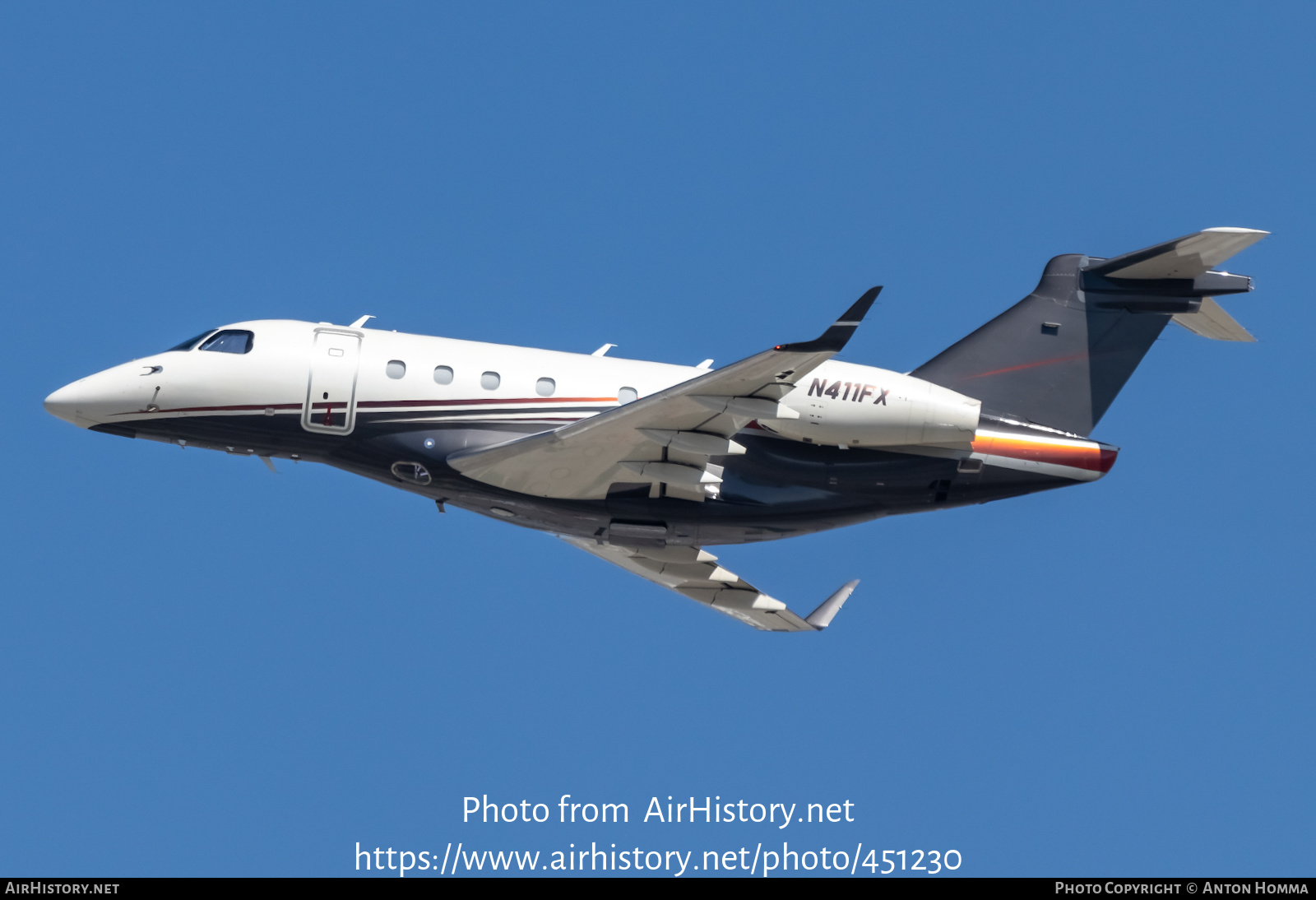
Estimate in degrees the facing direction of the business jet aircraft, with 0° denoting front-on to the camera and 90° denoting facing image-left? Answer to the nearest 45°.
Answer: approximately 90°
